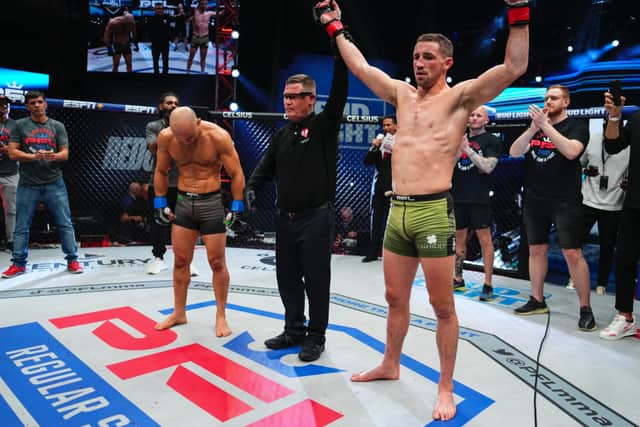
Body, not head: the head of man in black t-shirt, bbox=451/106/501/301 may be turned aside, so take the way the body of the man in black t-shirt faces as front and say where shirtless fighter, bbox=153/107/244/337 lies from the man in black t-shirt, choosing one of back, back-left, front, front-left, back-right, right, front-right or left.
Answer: front

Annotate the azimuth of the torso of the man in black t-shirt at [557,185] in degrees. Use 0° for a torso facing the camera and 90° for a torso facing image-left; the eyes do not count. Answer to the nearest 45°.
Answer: approximately 45°

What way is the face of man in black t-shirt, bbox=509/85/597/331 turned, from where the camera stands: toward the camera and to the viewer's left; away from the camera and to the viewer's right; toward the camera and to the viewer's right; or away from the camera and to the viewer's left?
toward the camera and to the viewer's left

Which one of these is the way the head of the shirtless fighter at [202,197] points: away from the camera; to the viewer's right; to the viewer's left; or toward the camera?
toward the camera

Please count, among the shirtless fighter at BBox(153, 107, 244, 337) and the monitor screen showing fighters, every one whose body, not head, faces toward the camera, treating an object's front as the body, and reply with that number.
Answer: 2

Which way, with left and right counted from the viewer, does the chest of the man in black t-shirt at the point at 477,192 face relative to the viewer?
facing the viewer and to the left of the viewer

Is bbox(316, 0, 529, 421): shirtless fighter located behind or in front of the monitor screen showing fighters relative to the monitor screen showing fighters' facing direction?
in front

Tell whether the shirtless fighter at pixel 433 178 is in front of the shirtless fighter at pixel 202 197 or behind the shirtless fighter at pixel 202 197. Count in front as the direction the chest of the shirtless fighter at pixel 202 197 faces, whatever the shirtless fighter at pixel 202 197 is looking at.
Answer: in front

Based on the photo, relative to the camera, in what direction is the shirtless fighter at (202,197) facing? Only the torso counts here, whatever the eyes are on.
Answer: toward the camera

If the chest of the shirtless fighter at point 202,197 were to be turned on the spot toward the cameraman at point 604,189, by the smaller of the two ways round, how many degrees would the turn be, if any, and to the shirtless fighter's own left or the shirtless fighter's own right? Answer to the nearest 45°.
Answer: approximately 90° to the shirtless fighter's own left

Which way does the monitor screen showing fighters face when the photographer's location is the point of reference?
facing the viewer

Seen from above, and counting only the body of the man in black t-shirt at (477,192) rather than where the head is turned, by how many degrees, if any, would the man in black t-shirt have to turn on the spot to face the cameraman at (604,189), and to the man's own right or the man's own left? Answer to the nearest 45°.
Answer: approximately 135° to the man's own left

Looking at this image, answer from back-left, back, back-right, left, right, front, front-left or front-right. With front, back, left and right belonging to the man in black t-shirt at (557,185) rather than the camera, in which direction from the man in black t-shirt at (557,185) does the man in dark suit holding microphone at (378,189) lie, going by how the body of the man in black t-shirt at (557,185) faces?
right

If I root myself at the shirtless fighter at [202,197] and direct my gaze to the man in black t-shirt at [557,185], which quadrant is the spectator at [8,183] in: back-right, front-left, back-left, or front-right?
back-left
